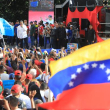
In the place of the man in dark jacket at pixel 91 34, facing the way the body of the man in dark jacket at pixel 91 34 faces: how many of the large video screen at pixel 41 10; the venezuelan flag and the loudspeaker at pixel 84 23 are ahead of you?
1

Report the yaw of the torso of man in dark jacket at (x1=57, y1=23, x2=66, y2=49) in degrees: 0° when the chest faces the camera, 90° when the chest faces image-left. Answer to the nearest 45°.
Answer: approximately 0°

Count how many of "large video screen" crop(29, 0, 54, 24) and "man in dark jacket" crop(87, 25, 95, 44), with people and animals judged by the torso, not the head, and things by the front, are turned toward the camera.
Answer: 2

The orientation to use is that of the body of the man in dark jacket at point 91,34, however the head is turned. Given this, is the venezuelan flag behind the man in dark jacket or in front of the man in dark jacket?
in front

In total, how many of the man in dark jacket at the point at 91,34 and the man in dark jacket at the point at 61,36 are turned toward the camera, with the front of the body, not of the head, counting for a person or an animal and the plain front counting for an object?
2

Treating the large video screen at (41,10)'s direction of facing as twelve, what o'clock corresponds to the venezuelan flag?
The venezuelan flag is roughly at 12 o'clock from the large video screen.

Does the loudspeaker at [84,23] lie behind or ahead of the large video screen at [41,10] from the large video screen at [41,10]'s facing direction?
ahead

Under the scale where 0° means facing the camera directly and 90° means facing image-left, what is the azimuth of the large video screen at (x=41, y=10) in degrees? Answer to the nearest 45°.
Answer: approximately 0°

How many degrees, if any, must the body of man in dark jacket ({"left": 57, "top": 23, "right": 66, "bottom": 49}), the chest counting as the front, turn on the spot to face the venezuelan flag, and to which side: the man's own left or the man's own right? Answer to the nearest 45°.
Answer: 0° — they already face it

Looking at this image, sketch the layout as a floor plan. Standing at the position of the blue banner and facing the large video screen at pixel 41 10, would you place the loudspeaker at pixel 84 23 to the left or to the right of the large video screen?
right
